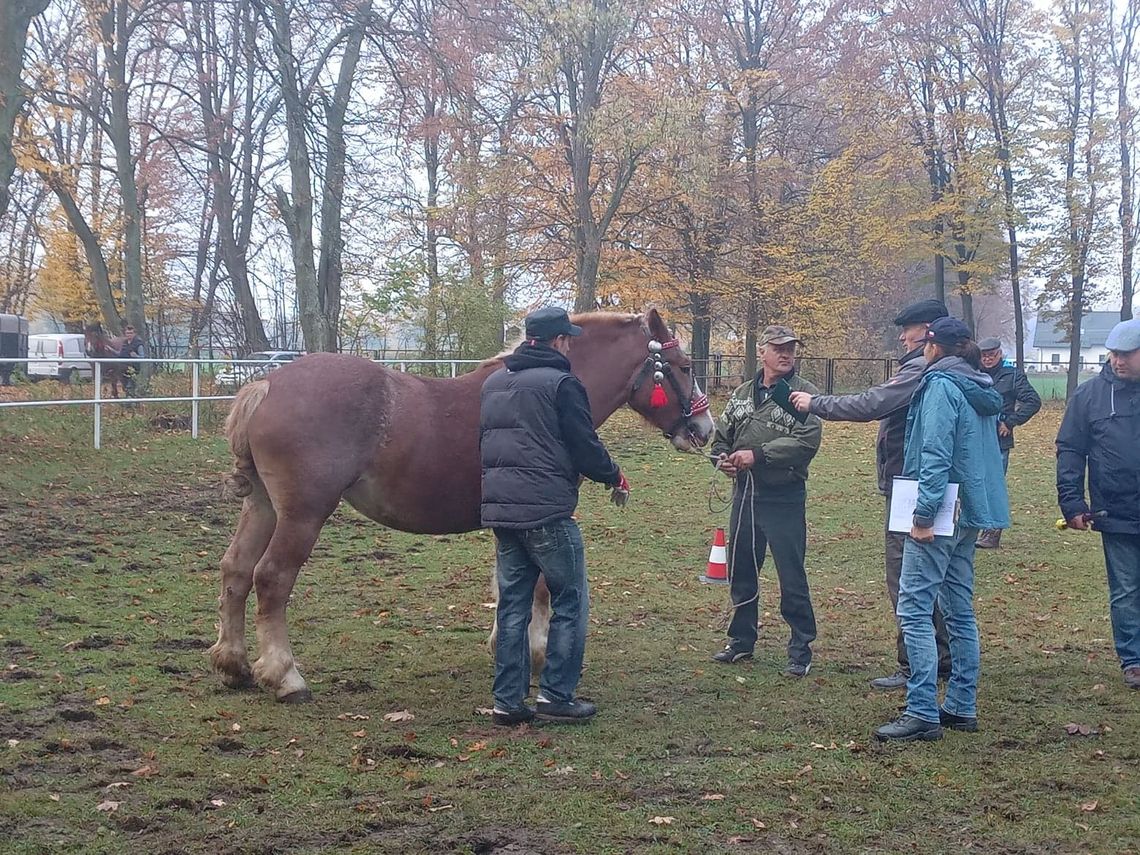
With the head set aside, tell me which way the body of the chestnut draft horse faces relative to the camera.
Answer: to the viewer's right

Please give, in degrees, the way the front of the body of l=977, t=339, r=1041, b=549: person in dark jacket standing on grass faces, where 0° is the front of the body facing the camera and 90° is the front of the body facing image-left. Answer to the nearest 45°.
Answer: approximately 45°

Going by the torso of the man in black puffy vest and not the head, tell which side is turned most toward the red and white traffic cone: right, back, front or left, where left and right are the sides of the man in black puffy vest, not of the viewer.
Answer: front

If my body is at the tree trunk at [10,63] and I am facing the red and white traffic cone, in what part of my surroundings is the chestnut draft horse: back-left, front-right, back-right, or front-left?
front-right

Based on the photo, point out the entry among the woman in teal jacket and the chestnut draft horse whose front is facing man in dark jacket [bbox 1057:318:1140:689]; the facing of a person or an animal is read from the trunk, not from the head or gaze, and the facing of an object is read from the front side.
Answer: the chestnut draft horse

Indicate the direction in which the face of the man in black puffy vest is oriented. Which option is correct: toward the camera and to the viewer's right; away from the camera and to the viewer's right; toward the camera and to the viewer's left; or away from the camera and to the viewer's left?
away from the camera and to the viewer's right

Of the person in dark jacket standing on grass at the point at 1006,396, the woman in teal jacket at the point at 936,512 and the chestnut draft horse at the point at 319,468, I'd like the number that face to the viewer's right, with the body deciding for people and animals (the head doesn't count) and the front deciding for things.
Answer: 1

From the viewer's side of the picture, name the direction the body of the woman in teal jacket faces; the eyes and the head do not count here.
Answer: to the viewer's left

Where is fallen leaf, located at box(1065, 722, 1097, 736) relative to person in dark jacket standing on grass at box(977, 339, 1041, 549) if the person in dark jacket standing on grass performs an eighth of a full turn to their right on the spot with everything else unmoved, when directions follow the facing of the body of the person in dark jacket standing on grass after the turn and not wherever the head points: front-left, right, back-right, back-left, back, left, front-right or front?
left

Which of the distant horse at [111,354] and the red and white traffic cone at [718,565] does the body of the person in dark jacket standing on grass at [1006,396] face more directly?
the red and white traffic cone

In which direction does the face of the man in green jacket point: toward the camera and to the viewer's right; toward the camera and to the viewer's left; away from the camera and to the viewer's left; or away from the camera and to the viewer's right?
toward the camera and to the viewer's right

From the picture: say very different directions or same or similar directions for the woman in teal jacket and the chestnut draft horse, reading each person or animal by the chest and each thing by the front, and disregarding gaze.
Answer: very different directions

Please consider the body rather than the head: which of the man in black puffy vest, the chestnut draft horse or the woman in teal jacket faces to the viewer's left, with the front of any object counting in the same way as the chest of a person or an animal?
the woman in teal jacket

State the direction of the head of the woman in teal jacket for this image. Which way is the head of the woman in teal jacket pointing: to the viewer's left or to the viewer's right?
to the viewer's left
